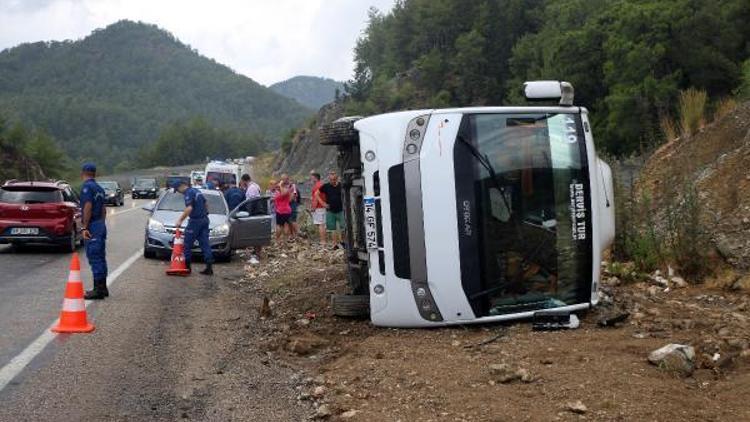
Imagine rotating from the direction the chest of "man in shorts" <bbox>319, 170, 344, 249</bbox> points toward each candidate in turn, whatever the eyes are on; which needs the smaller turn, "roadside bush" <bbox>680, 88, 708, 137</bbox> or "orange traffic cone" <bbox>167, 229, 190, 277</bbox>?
the orange traffic cone

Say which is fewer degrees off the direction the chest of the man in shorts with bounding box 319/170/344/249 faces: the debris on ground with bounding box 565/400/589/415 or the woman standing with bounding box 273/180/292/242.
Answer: the debris on ground

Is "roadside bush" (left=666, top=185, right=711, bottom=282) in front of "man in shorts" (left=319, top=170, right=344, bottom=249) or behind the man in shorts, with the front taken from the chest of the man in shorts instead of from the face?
in front

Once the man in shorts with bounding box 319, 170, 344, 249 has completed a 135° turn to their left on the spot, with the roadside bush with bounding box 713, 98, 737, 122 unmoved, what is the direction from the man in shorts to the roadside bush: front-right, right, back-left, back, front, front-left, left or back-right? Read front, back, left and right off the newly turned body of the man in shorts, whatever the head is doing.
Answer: front-right

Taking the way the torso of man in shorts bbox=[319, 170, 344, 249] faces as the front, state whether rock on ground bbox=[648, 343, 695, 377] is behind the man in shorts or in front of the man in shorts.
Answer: in front

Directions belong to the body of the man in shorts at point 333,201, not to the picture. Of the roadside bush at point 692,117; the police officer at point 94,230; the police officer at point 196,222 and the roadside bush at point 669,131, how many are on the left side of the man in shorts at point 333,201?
2

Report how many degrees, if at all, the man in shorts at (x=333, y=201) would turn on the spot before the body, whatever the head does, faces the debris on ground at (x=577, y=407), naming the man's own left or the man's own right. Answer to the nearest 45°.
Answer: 0° — they already face it

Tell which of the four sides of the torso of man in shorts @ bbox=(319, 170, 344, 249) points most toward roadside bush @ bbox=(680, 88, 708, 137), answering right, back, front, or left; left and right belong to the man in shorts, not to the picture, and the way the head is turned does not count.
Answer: left

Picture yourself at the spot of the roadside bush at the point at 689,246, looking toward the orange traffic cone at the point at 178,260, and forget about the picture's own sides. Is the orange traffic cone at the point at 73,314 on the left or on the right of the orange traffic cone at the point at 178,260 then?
left

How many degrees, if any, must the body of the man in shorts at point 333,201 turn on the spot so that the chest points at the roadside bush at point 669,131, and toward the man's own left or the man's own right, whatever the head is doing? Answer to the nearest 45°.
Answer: approximately 90° to the man's own left

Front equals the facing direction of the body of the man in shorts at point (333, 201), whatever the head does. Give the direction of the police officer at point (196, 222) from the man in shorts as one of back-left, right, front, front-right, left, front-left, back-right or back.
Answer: front-right

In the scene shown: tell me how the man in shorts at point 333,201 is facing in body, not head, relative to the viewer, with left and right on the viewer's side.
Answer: facing the viewer

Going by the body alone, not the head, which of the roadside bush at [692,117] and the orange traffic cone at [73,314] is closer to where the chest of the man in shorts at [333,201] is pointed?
the orange traffic cone

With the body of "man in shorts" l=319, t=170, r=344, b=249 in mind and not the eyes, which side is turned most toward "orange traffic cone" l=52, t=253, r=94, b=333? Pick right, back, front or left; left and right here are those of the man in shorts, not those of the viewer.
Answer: front

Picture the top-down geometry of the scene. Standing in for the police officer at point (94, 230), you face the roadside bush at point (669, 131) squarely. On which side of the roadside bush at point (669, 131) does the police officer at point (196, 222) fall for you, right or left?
left

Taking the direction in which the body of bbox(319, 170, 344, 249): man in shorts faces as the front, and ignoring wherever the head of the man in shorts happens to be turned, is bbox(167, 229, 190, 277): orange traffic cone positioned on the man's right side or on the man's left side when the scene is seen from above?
on the man's right side
